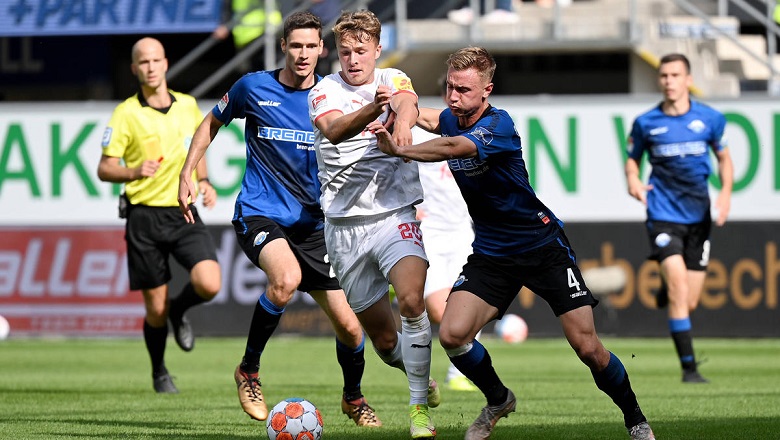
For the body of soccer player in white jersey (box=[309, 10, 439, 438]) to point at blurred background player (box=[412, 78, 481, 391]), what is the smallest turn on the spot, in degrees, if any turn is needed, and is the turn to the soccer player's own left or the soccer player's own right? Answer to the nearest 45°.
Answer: approximately 180°

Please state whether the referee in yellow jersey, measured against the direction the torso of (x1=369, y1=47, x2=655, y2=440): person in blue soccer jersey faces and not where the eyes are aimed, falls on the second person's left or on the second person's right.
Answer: on the second person's right

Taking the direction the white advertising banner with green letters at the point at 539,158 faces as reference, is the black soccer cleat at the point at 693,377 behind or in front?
in front

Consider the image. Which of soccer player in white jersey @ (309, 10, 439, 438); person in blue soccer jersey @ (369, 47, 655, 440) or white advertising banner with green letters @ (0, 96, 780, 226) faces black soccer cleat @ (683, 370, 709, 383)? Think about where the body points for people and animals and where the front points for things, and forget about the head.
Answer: the white advertising banner with green letters

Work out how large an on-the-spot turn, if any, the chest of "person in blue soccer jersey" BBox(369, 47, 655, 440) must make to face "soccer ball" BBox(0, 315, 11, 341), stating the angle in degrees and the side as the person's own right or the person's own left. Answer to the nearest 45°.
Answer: approximately 90° to the person's own right

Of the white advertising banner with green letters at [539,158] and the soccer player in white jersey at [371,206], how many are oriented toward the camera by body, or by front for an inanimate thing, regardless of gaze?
2

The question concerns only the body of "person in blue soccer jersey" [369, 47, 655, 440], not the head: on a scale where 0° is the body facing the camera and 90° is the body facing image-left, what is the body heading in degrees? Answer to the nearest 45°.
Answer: approximately 45°

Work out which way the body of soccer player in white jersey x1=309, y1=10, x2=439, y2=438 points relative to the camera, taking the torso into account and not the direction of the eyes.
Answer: toward the camera

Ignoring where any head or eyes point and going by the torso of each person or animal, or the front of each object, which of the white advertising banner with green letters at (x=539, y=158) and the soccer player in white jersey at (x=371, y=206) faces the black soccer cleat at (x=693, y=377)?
the white advertising banner with green letters

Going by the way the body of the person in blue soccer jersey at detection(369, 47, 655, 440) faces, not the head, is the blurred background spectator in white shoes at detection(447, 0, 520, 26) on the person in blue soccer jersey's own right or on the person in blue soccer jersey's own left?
on the person in blue soccer jersey's own right

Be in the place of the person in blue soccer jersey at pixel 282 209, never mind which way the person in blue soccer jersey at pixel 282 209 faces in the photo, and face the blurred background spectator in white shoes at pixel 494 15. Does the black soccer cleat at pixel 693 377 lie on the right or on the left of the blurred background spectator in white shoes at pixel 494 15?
right

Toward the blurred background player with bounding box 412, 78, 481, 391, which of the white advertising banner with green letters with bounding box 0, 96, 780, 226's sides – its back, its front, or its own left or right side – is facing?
front

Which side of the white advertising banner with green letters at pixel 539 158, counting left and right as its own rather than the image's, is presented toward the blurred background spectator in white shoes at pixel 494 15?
back

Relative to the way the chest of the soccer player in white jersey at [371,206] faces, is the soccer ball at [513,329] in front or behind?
behind

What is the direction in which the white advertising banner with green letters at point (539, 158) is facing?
toward the camera

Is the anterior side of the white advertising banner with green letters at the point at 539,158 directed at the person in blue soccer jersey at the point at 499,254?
yes
